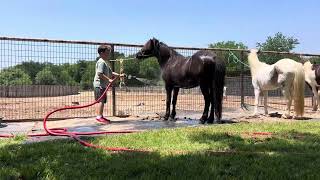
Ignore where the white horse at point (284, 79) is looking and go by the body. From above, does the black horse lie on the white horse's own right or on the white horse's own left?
on the white horse's own left

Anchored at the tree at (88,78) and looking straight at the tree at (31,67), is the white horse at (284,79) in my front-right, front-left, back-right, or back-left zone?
back-left

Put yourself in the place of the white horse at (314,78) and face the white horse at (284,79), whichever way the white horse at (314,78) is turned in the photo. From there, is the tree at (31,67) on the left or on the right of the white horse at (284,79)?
right

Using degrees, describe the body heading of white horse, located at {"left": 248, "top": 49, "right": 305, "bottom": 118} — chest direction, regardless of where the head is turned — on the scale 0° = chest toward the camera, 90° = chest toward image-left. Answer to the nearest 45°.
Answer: approximately 135°
